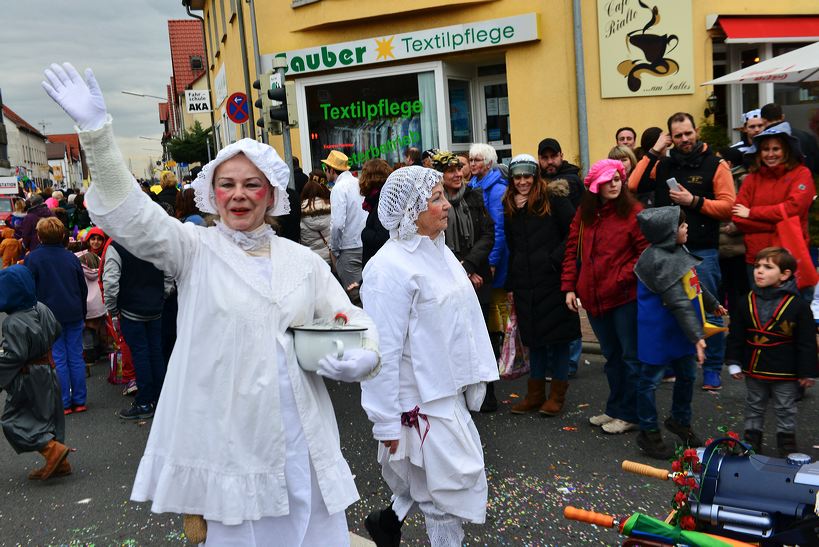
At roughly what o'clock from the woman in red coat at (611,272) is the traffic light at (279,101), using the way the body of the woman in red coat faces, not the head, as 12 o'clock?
The traffic light is roughly at 3 o'clock from the woman in red coat.

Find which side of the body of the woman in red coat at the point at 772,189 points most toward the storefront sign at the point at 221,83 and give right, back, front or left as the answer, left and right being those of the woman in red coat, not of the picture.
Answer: right

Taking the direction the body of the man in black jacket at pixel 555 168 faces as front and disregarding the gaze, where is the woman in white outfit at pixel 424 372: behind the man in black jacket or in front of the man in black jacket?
in front

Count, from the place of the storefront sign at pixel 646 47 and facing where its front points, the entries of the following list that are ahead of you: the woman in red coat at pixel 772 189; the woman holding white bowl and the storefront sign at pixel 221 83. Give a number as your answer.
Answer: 2

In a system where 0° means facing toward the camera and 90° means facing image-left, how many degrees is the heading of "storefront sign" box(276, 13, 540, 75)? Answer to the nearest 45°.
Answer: approximately 45°

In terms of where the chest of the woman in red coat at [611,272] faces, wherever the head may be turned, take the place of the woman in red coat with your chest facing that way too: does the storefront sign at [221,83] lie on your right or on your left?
on your right

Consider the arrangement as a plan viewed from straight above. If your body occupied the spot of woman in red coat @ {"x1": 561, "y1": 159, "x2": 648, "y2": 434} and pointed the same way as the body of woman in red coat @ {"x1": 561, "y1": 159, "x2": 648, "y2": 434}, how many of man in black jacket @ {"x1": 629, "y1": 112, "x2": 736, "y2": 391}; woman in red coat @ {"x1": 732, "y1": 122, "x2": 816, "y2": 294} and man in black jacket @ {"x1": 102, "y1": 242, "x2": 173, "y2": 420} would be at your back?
2

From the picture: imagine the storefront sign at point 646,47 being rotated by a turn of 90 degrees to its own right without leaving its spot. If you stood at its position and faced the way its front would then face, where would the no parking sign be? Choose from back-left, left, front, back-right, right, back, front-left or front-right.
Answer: front

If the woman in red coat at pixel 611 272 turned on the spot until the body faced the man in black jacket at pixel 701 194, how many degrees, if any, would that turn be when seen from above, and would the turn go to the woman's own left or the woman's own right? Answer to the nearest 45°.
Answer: approximately 180°

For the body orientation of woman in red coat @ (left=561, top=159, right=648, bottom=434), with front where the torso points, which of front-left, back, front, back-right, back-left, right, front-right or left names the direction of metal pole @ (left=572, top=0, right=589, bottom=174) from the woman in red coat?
back-right
